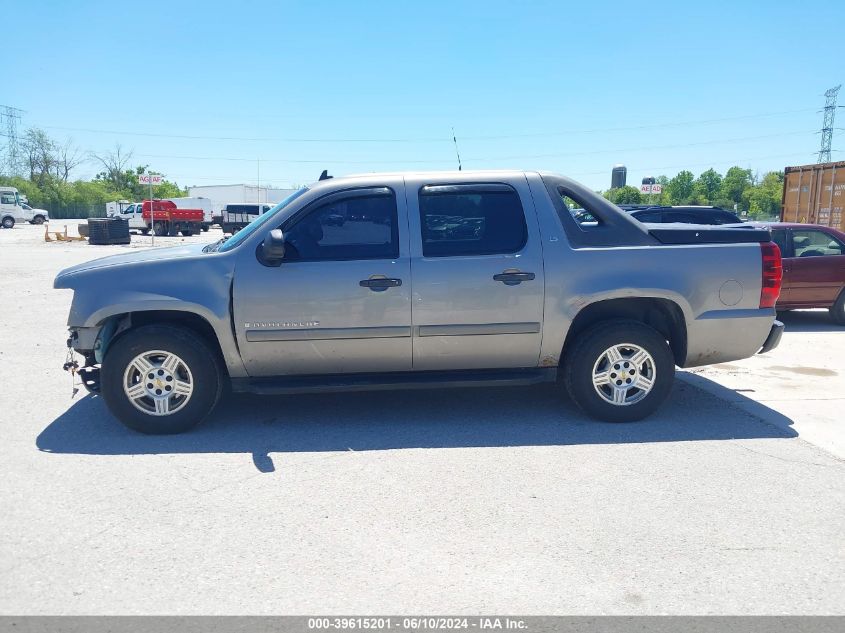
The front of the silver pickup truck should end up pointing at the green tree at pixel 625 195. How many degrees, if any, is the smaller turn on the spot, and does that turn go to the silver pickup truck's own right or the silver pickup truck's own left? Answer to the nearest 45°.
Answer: approximately 90° to the silver pickup truck's own right

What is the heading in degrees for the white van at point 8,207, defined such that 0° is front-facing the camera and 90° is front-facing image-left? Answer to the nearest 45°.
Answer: approximately 270°

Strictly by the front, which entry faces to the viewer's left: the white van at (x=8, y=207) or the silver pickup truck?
the silver pickup truck

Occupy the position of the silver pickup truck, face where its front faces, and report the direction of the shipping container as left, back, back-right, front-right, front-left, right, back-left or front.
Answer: back-right

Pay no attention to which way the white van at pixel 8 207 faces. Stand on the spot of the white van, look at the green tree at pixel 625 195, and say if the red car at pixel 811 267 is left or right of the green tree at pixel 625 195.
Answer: right

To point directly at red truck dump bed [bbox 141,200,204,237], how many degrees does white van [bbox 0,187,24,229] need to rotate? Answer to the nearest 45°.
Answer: approximately 45° to its right

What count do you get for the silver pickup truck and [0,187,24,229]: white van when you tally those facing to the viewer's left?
1

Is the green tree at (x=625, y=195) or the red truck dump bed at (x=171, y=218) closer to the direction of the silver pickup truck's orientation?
the red truck dump bed

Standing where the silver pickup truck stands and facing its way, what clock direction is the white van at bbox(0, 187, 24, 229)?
The white van is roughly at 2 o'clock from the silver pickup truck.

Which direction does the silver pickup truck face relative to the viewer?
to the viewer's left
